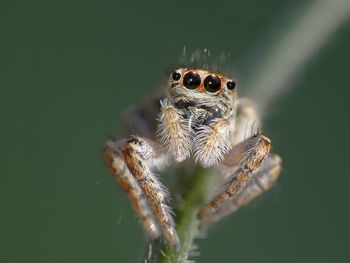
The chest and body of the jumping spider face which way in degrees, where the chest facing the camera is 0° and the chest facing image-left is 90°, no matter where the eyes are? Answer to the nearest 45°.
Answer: approximately 0°
